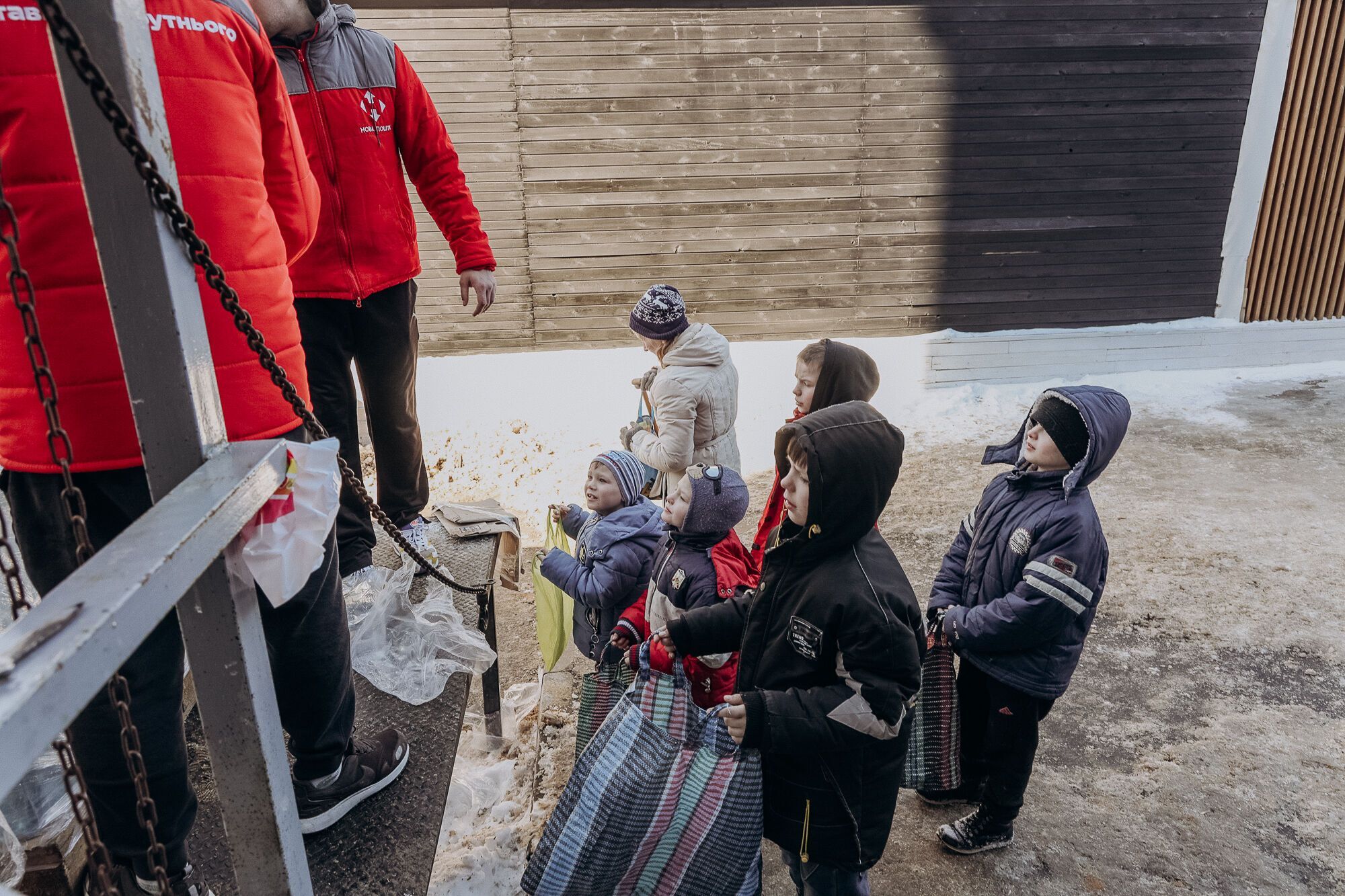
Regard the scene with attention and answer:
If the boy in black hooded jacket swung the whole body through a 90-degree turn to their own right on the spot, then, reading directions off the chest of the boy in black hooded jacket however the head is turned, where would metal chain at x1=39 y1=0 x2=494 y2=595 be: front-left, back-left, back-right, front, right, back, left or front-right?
back-left

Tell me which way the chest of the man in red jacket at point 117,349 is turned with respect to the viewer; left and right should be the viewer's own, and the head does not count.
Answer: facing away from the viewer and to the right of the viewer

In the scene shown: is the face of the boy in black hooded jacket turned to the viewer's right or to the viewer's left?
to the viewer's left

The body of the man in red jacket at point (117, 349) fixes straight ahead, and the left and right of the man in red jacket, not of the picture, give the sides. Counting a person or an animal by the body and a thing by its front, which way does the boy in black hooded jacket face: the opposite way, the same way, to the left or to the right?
to the left

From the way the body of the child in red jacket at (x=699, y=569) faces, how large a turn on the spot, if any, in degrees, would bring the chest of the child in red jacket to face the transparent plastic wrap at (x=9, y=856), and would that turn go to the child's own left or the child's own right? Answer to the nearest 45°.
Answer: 0° — they already face it

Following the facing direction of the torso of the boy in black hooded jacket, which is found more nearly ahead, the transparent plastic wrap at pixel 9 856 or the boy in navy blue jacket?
the transparent plastic wrap

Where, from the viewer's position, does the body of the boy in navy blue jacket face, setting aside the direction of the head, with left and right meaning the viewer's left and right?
facing the viewer and to the left of the viewer

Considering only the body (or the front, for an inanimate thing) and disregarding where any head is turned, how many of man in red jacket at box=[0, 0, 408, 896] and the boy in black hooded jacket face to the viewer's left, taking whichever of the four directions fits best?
1

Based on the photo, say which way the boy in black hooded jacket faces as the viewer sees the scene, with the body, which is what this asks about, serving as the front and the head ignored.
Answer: to the viewer's left

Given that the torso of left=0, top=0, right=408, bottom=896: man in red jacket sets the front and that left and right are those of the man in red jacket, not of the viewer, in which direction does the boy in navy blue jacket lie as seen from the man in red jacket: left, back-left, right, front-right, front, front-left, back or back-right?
front-right

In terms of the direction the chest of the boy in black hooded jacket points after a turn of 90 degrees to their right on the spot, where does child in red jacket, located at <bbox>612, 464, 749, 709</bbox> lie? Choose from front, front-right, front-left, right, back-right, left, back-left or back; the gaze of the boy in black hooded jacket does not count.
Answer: front-left

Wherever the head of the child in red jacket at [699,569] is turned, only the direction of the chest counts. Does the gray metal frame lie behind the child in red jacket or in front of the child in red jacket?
in front

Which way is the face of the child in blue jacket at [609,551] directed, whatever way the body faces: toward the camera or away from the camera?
toward the camera

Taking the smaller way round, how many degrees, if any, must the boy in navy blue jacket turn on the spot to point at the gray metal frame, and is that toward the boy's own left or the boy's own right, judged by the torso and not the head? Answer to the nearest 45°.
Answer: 0° — they already face it

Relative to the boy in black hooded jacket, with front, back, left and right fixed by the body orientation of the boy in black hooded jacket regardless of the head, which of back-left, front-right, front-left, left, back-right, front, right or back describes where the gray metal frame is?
front-left

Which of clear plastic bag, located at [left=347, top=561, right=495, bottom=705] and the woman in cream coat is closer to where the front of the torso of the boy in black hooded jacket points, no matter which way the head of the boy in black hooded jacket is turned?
the clear plastic bag

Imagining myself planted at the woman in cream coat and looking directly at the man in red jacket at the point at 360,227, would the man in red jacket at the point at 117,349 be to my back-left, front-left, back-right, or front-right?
front-left

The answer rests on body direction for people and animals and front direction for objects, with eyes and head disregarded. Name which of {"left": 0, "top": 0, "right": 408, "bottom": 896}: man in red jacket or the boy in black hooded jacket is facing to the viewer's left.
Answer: the boy in black hooded jacket
